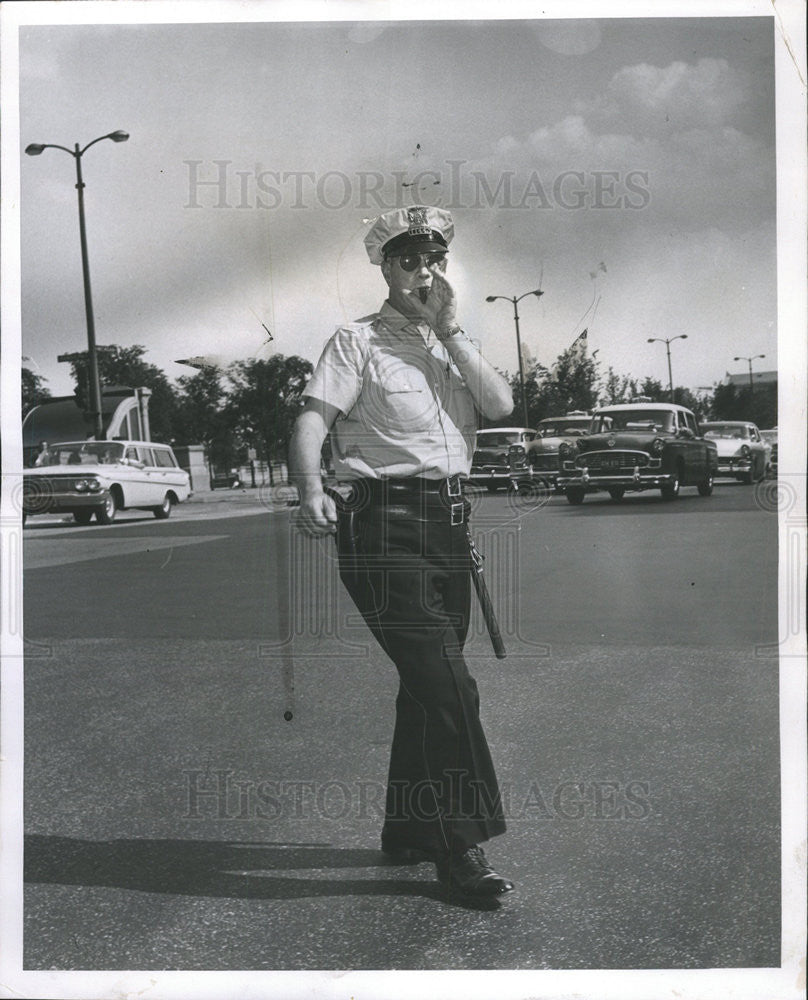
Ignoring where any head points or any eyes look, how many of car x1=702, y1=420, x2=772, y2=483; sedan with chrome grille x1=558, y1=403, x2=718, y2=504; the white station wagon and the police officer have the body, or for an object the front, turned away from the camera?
0

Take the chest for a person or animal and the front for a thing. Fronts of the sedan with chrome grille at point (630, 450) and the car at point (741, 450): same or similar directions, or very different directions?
same or similar directions

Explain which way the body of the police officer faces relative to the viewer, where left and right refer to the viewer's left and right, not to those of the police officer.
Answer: facing the viewer and to the right of the viewer

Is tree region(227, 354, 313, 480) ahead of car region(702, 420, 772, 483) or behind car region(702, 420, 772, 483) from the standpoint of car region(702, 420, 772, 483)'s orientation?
ahead

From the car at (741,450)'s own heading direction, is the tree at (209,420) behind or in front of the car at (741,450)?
in front

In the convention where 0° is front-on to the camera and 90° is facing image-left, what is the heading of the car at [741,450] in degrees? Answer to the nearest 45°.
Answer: approximately 45°

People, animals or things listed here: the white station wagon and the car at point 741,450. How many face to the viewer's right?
0

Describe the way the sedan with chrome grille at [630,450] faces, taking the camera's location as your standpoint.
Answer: facing the viewer and to the left of the viewer

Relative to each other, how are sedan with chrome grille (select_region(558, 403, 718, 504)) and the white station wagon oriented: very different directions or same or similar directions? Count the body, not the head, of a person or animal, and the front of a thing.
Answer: same or similar directions
